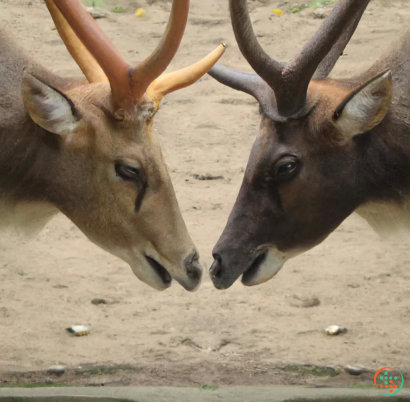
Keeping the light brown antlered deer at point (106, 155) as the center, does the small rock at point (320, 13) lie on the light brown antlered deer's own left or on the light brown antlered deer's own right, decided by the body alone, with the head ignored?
on the light brown antlered deer's own left

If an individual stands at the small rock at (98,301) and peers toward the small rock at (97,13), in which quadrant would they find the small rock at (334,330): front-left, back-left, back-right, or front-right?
back-right

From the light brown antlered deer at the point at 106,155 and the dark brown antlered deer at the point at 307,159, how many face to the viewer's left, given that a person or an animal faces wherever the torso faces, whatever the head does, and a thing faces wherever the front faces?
1

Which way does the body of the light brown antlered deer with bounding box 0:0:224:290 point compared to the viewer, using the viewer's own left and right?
facing to the right of the viewer

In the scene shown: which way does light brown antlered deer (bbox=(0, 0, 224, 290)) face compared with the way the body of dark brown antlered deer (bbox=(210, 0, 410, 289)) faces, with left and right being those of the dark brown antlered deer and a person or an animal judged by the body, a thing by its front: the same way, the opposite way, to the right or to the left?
the opposite way

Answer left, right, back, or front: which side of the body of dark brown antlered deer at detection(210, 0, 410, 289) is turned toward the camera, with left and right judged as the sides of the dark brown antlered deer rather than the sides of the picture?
left

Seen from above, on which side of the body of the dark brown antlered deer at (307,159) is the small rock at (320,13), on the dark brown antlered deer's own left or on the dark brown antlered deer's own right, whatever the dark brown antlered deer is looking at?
on the dark brown antlered deer's own right
